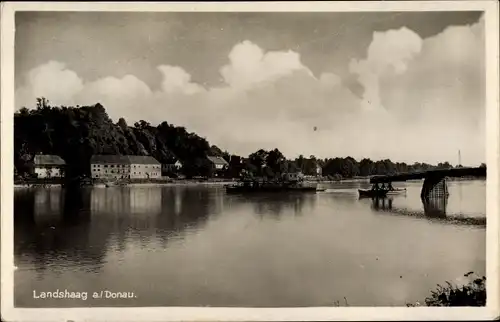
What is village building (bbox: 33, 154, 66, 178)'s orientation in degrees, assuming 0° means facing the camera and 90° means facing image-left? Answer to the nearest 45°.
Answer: approximately 0°

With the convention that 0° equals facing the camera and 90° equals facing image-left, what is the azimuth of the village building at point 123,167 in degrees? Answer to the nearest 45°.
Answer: approximately 0°

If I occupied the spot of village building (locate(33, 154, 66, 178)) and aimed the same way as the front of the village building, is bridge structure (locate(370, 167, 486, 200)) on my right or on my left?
on my left

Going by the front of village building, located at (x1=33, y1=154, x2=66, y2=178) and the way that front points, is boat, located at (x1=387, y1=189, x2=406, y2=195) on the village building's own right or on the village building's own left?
on the village building's own left

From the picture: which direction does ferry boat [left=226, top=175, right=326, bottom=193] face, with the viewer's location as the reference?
facing to the right of the viewer

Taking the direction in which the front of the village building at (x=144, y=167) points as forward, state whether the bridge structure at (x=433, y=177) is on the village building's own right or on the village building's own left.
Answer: on the village building's own left
